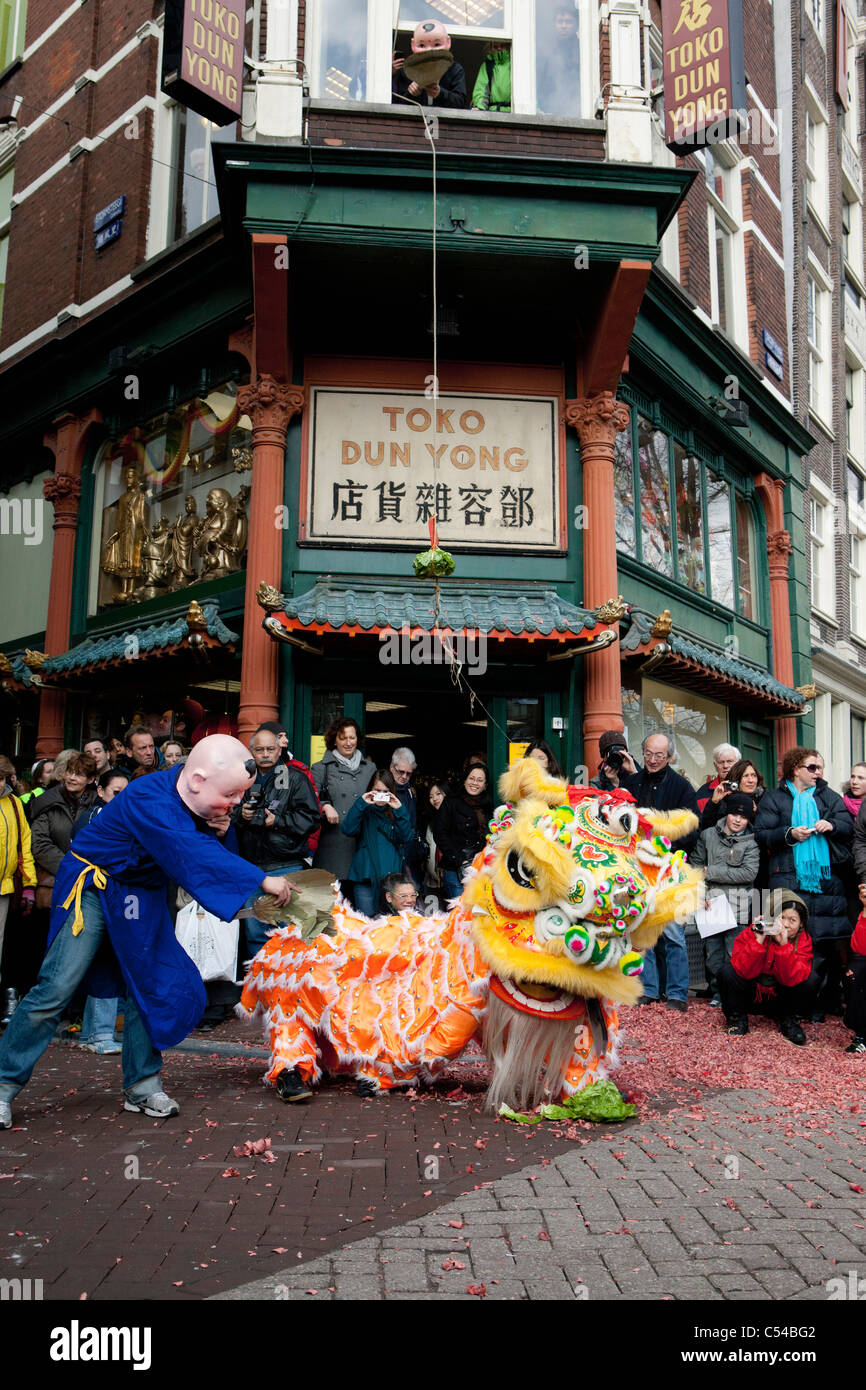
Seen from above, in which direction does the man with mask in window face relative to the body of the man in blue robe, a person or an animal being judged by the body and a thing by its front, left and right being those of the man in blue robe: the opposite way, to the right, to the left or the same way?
to the right

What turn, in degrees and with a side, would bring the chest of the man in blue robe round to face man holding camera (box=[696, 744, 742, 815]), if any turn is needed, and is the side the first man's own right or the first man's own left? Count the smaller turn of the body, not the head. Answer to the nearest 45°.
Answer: approximately 45° to the first man's own left

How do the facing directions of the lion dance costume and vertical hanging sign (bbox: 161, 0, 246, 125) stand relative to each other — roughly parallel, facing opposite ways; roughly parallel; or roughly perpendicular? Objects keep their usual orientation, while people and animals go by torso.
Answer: roughly parallel

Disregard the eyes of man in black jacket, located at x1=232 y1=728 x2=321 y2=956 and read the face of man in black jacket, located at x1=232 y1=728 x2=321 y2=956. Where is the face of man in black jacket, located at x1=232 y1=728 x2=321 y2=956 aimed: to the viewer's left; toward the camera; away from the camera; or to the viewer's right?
toward the camera

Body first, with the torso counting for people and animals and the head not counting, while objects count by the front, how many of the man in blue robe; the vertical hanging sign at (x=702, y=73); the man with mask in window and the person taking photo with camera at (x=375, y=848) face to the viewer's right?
1

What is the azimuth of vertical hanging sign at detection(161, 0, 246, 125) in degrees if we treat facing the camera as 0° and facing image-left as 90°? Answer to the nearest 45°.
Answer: approximately 315°

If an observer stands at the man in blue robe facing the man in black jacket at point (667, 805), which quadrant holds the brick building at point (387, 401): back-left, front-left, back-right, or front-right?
front-left

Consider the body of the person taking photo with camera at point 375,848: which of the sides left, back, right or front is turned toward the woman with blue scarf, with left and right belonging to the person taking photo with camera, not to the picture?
left

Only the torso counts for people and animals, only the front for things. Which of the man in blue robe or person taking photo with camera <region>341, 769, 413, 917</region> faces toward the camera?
the person taking photo with camera

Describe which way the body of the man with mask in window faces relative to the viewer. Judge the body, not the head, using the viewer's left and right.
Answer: facing the viewer

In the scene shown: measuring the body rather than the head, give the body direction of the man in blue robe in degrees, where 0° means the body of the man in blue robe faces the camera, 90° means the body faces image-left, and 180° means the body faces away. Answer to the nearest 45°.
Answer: approximately 270°

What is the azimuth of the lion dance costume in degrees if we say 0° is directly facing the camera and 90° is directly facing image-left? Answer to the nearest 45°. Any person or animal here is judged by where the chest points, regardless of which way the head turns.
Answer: approximately 315°

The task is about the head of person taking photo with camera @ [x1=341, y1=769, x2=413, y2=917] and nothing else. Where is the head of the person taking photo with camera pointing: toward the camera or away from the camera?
toward the camera

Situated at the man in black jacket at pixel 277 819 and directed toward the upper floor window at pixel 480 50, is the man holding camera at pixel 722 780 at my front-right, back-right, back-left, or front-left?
front-right

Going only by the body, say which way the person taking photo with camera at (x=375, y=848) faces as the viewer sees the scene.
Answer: toward the camera
